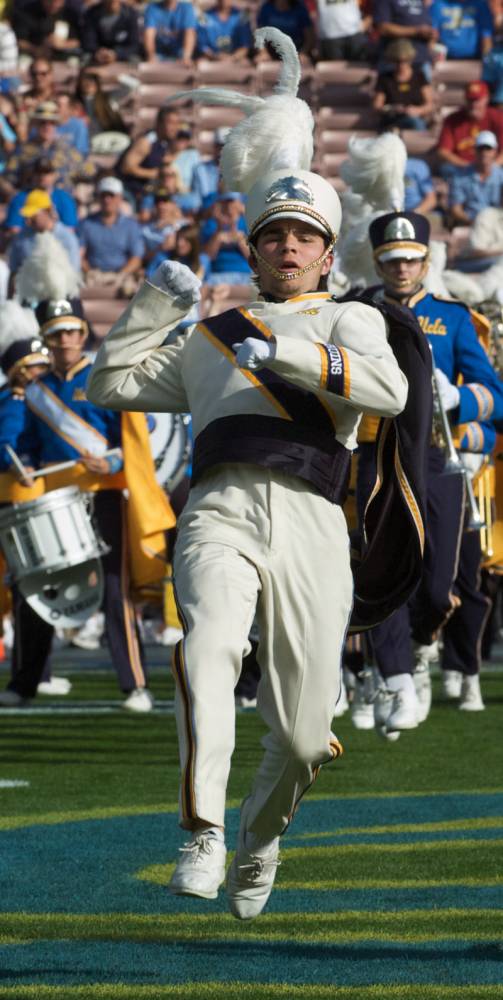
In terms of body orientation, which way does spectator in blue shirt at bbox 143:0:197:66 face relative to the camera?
toward the camera

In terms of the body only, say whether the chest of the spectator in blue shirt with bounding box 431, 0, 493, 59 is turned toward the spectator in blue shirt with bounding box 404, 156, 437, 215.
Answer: yes

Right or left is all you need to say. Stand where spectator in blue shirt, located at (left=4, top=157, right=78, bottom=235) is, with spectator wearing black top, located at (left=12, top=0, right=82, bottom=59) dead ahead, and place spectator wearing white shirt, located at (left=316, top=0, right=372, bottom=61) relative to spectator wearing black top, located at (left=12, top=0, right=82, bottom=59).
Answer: right

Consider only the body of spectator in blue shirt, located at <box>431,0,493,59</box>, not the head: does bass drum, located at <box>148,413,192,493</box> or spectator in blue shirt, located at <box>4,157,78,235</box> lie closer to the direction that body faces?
the bass drum

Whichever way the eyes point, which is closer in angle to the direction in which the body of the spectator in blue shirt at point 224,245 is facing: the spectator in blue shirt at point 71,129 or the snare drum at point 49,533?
the snare drum

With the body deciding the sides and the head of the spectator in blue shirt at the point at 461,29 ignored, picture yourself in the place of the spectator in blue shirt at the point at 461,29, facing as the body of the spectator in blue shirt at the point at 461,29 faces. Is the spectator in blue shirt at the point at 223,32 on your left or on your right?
on your right

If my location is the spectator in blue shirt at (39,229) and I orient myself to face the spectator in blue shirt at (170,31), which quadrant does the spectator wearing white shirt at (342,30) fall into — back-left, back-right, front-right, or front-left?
front-right

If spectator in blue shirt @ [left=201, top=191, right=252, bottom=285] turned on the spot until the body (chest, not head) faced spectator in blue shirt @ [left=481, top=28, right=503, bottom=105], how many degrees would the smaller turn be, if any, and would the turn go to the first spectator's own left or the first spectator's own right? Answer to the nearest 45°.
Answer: approximately 135° to the first spectator's own left

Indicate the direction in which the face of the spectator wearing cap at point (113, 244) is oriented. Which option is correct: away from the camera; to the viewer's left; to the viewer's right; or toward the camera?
toward the camera

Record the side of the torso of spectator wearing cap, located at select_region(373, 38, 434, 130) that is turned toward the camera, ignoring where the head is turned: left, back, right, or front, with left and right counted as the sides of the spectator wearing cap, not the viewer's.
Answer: front

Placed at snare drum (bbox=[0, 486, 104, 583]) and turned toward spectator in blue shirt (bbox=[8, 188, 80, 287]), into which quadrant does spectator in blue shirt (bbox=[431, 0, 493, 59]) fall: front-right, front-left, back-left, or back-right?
front-right

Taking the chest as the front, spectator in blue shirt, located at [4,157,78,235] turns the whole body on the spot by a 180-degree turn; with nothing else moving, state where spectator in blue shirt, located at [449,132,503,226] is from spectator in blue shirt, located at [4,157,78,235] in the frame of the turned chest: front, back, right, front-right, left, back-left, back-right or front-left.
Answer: right

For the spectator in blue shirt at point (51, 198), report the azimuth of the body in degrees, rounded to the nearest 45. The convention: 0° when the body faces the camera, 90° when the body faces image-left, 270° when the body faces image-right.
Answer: approximately 0°

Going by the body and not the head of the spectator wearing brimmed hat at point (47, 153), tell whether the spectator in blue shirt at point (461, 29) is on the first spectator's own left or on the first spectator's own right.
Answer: on the first spectator's own left

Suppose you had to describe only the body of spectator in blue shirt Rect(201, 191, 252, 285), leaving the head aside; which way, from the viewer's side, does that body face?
toward the camera

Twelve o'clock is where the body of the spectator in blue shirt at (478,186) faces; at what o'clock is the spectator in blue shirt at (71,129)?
the spectator in blue shirt at (71,129) is roughly at 3 o'clock from the spectator in blue shirt at (478,186).
